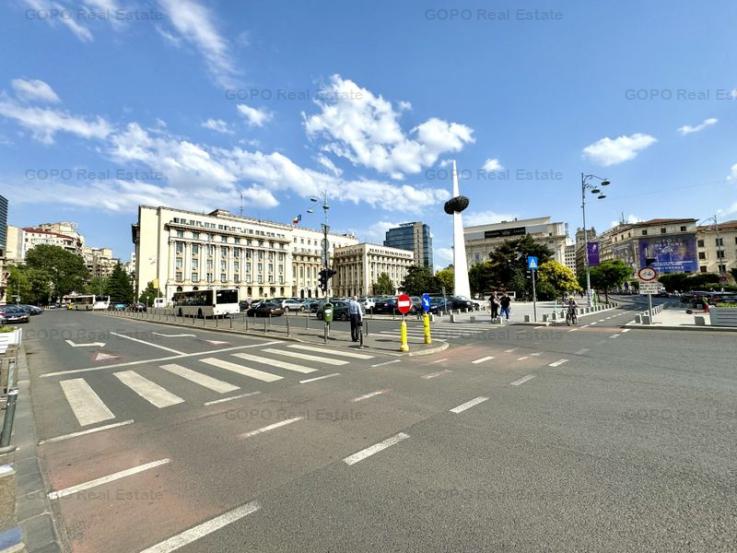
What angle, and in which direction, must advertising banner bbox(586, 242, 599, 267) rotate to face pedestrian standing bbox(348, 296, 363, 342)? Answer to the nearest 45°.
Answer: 0° — it already faces them

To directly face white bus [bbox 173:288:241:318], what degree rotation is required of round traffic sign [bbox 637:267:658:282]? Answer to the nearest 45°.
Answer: approximately 90° to its right

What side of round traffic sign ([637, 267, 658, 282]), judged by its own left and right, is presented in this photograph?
front

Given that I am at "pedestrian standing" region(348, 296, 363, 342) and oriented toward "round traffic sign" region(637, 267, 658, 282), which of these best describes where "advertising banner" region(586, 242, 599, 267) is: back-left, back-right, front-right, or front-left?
front-left

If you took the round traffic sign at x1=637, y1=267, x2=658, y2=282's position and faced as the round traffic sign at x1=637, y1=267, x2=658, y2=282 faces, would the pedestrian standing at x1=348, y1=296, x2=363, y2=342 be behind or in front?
in front

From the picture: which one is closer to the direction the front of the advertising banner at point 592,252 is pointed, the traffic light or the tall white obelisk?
the traffic light

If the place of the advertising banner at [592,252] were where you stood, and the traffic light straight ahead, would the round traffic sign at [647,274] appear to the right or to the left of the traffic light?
left

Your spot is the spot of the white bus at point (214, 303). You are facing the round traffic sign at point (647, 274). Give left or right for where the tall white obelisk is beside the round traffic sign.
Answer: left

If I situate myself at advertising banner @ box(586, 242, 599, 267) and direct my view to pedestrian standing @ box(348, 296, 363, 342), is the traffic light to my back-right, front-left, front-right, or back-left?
front-right

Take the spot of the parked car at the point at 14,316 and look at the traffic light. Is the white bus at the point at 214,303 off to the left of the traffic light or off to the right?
left

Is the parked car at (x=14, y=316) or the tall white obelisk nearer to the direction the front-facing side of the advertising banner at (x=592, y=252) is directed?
the parked car

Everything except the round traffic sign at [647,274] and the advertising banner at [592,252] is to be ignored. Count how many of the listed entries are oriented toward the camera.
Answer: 2

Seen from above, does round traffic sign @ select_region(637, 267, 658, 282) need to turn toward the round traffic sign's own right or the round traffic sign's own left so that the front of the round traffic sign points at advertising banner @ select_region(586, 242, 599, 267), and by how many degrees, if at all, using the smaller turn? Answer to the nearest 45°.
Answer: approximately 180°

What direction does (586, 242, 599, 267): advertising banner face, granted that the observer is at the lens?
facing the viewer
